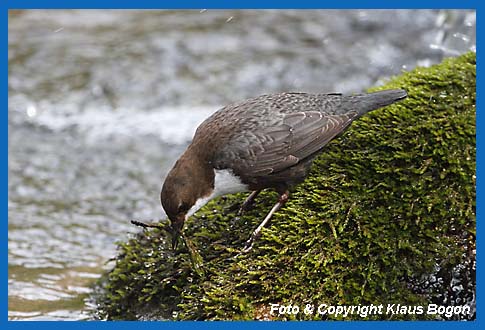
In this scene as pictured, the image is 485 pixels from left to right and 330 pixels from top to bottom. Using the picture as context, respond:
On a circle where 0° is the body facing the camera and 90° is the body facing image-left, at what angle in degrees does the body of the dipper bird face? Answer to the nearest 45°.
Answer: approximately 90°

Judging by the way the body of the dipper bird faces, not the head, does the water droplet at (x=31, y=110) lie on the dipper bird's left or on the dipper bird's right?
on the dipper bird's right
